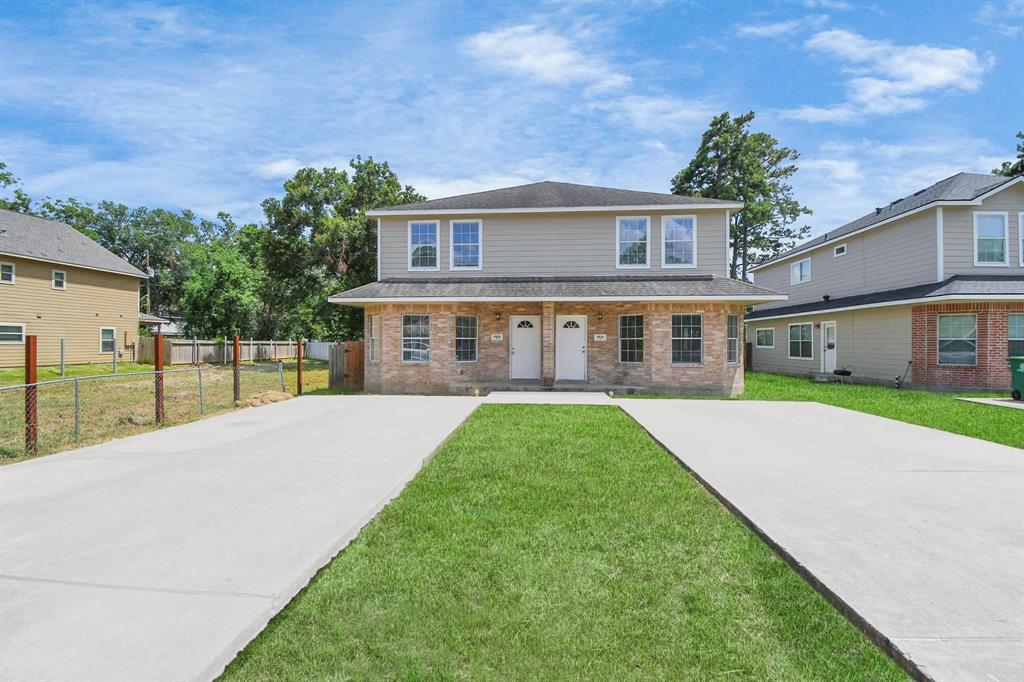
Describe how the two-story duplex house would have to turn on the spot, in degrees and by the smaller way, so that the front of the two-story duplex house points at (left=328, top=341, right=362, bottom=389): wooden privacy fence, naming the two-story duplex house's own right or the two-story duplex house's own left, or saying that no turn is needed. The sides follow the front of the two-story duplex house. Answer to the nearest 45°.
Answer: approximately 90° to the two-story duplex house's own right

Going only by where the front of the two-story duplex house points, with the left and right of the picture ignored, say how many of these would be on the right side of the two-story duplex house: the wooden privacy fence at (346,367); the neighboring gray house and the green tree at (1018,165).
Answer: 1

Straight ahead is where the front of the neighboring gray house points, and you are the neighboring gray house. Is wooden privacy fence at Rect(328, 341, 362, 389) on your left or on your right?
on your right

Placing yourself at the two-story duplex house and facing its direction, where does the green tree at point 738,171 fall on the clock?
The green tree is roughly at 7 o'clock from the two-story duplex house.

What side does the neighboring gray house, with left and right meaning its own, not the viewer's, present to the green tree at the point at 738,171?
back

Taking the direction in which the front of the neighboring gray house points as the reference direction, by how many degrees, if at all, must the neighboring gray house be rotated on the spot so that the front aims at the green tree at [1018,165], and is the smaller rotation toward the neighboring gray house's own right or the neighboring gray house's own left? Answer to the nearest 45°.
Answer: approximately 135° to the neighboring gray house's own left

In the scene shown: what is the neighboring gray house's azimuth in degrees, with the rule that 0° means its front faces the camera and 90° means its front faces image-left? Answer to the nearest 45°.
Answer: approximately 315°

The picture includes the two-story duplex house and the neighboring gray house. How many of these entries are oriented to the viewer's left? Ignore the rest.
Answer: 0

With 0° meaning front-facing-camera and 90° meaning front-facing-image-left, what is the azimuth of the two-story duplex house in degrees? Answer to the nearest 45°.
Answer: approximately 0°

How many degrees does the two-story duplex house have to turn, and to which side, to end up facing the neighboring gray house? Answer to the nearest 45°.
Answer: approximately 90° to its left

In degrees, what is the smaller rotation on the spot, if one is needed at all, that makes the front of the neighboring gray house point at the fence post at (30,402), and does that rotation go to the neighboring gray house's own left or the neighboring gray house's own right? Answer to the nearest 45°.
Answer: approximately 90° to the neighboring gray house's own right

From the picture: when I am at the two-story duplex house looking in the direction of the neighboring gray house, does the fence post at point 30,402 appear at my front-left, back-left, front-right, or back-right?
back-right
